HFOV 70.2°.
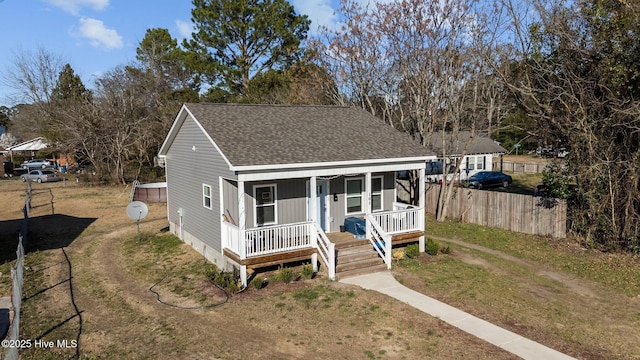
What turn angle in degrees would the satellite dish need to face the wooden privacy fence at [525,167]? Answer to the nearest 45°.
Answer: approximately 135° to its left

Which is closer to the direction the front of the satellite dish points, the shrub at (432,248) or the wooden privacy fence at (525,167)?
the shrub

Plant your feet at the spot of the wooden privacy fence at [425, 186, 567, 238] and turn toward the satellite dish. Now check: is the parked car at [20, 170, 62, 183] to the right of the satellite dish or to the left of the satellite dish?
right

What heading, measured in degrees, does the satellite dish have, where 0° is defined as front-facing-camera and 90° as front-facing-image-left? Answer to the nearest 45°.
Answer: approximately 0°

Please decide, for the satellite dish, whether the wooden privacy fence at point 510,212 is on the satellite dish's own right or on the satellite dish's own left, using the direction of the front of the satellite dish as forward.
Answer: on the satellite dish's own left

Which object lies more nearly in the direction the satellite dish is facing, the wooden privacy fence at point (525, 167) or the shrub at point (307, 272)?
the shrub
